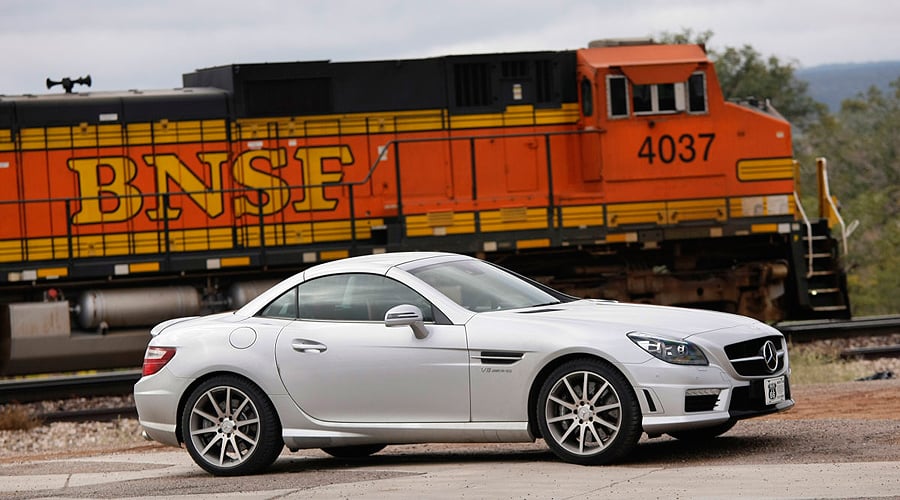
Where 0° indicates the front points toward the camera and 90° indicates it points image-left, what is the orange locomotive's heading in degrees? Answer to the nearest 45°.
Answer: approximately 270°

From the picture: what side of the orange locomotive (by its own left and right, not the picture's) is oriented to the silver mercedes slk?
right

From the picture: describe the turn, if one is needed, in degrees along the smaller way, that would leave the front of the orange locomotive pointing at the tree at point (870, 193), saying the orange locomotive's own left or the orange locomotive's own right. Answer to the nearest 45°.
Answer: approximately 45° to the orange locomotive's own left

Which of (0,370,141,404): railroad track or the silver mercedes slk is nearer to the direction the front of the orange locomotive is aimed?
the silver mercedes slk
